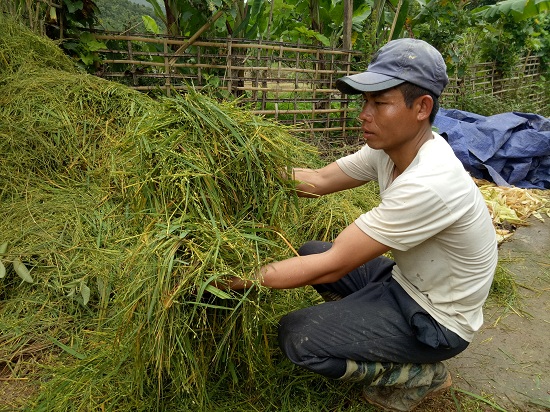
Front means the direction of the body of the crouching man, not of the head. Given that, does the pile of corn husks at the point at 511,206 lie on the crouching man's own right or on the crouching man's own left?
on the crouching man's own right

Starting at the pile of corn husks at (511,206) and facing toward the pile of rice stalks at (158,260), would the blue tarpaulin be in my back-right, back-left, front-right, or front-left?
back-right

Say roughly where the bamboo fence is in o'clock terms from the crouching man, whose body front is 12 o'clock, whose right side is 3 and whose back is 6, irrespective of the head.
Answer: The bamboo fence is roughly at 2 o'clock from the crouching man.

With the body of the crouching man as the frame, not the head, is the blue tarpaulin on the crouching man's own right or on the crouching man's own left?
on the crouching man's own right

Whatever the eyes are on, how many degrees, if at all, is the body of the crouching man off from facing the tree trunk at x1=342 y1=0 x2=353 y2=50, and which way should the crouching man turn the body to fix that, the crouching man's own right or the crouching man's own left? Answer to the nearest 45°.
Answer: approximately 90° to the crouching man's own right

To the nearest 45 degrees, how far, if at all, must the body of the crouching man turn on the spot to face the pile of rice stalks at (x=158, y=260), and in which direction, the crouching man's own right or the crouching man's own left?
0° — they already face it

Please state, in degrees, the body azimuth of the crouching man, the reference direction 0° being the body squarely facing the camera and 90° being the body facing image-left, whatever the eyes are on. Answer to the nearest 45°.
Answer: approximately 90°
